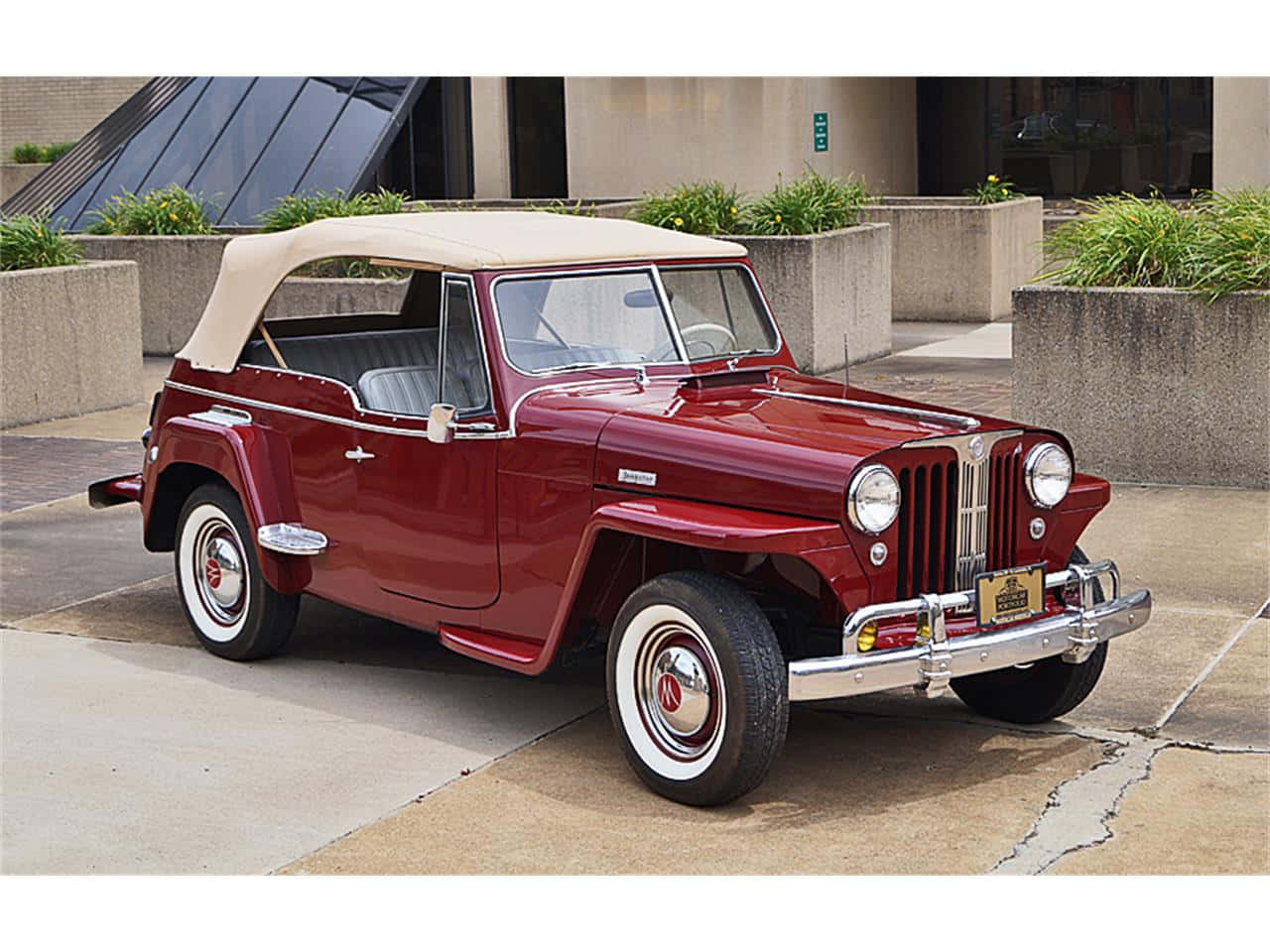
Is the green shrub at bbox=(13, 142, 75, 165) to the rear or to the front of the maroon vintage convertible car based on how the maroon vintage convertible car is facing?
to the rear

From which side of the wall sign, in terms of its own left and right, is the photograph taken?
front

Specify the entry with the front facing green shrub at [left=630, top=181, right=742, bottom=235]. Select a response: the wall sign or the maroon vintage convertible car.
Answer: the wall sign

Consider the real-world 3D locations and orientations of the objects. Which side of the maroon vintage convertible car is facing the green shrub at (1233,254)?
left

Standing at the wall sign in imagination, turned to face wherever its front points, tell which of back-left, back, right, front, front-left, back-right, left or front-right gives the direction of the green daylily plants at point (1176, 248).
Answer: front

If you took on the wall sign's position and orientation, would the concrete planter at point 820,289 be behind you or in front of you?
in front

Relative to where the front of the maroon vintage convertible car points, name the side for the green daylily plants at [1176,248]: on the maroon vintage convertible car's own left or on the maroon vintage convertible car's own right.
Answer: on the maroon vintage convertible car's own left

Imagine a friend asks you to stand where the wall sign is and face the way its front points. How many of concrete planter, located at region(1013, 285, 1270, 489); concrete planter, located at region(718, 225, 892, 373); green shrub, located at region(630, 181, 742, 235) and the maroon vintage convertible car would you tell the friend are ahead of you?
4

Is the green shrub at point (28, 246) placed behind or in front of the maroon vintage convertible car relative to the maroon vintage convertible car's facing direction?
behind

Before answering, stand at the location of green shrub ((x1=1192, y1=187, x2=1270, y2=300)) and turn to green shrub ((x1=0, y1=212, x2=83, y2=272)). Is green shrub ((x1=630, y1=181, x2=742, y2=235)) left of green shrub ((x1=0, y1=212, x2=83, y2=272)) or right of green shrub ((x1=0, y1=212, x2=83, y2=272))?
right

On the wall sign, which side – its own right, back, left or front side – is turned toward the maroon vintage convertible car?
front

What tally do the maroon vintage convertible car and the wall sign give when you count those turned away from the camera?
0

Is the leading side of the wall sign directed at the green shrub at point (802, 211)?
yes

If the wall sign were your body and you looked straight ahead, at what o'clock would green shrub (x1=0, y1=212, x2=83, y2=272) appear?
The green shrub is roughly at 1 o'clock from the wall sign.

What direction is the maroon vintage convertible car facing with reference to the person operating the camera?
facing the viewer and to the right of the viewer
